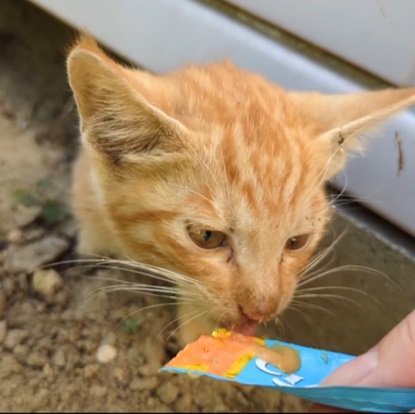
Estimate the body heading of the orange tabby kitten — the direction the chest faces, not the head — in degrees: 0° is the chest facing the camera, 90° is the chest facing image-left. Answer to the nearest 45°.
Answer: approximately 315°
